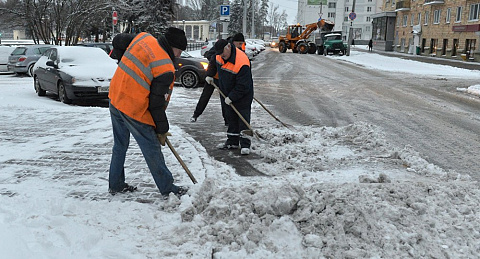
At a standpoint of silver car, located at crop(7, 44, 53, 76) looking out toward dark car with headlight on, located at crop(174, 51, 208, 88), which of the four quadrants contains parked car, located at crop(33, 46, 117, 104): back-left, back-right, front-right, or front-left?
front-right

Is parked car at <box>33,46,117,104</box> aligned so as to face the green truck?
no

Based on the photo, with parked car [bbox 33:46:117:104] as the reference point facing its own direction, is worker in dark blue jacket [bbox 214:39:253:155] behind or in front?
in front

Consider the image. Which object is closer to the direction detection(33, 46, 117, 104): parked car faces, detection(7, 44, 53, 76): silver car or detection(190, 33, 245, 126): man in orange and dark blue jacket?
the man in orange and dark blue jacket

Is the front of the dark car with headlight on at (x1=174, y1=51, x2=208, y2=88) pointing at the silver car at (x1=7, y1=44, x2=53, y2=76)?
no

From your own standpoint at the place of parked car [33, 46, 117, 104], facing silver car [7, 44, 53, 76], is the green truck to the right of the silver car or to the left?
right

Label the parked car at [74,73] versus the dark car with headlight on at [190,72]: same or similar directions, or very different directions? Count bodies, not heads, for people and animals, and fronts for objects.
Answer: same or similar directions

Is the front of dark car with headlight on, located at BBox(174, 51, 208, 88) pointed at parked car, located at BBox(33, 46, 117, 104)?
no

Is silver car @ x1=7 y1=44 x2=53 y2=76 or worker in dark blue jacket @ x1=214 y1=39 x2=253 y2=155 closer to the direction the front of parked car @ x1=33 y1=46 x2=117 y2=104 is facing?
the worker in dark blue jacket

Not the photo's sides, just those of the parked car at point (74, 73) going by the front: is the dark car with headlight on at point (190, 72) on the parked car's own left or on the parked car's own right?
on the parked car's own left

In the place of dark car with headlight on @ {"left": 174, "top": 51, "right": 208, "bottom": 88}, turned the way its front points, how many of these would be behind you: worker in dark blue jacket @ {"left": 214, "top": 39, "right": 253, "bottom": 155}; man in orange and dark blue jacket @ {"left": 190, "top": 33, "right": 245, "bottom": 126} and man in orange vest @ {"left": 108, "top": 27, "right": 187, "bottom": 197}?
0

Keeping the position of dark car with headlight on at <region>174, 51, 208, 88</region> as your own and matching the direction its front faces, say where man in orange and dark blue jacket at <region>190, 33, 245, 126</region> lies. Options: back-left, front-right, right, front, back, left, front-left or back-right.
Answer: front-right

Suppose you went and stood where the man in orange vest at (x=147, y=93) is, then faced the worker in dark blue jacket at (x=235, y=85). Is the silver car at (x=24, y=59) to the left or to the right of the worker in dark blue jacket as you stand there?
left

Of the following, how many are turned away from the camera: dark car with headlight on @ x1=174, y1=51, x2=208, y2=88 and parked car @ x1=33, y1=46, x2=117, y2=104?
0

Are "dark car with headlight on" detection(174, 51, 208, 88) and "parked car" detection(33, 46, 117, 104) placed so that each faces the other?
no
